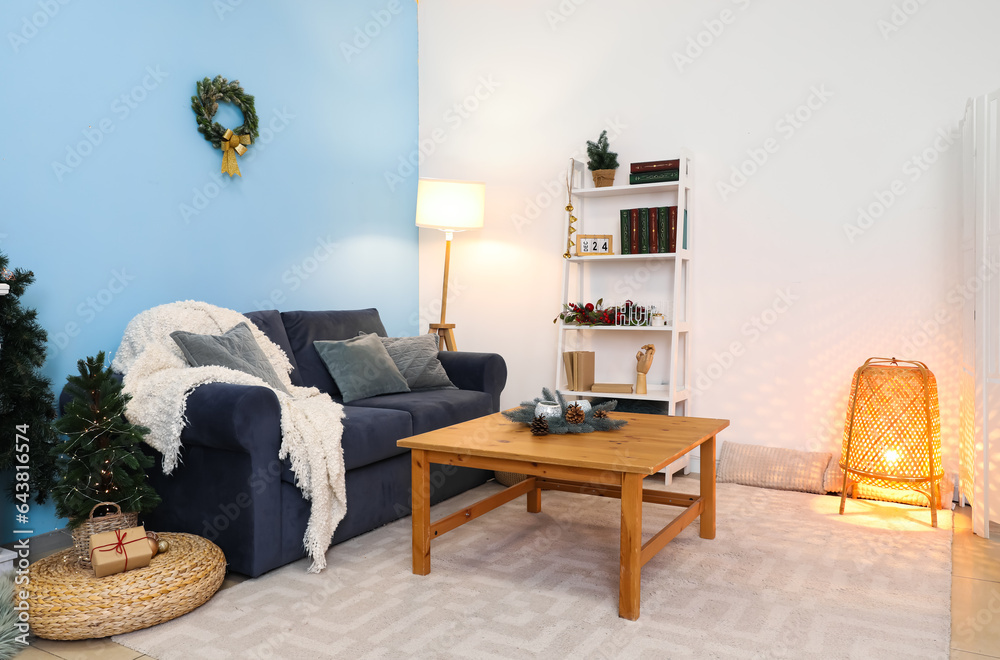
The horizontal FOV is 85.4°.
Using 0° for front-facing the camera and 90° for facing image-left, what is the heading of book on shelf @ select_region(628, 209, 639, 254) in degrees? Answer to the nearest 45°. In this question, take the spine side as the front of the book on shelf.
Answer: approximately 0°

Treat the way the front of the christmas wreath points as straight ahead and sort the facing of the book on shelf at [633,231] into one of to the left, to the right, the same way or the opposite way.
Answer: to the right

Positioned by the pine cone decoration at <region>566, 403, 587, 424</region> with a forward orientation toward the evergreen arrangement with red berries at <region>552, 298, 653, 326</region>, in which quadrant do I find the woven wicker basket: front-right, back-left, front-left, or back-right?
back-left

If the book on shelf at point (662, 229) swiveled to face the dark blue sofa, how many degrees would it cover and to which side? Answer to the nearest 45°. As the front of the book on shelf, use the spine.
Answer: approximately 45° to its right
